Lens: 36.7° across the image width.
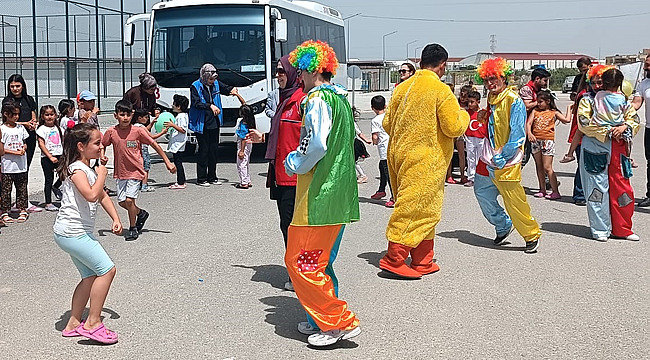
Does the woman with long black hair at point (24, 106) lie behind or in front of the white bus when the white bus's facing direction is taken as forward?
in front

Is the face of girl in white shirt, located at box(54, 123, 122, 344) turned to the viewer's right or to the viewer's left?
to the viewer's right

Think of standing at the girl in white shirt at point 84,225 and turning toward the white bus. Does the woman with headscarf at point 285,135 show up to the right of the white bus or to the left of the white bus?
right

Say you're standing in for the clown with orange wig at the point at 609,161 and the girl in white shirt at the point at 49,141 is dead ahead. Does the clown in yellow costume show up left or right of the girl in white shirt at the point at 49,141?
left
